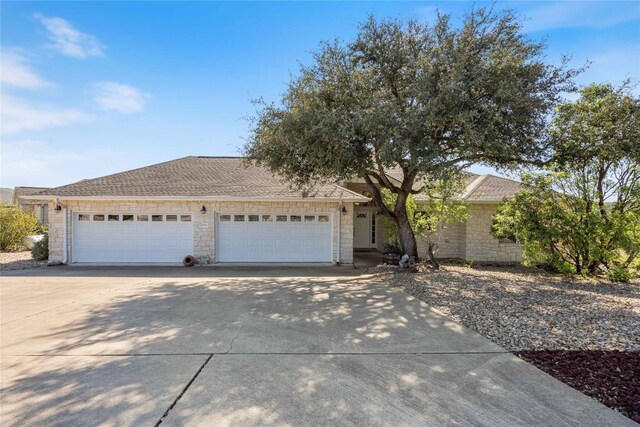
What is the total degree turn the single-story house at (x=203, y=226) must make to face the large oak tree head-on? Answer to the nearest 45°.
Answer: approximately 45° to its left

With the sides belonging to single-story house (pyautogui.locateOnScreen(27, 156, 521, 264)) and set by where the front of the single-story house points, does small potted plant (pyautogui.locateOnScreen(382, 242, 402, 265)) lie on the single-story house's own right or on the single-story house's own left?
on the single-story house's own left

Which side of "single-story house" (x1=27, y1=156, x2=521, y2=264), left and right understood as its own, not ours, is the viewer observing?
front

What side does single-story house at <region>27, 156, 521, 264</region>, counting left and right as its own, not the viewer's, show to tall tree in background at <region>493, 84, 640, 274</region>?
left

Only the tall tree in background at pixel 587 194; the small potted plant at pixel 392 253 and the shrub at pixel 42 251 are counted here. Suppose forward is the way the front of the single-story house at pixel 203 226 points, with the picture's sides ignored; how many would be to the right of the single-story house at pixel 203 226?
1

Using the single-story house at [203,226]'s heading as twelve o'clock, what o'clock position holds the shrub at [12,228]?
The shrub is roughly at 4 o'clock from the single-story house.

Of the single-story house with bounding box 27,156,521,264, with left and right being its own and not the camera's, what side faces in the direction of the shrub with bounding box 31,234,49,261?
right

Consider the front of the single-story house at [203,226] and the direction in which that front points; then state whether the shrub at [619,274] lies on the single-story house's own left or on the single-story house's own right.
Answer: on the single-story house's own left
